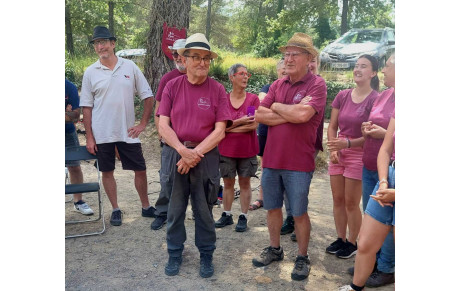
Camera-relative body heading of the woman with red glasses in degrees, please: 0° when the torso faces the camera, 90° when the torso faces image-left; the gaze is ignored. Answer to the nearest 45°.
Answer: approximately 0°

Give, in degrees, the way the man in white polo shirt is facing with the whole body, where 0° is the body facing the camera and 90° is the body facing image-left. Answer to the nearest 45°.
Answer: approximately 0°

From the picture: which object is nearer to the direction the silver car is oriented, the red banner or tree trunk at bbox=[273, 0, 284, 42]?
the red banner

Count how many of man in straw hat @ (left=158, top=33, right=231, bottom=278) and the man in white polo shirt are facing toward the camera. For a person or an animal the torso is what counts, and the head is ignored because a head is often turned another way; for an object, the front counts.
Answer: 2

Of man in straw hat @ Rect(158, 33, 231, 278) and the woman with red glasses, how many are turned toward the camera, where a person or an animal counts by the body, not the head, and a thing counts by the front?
2
